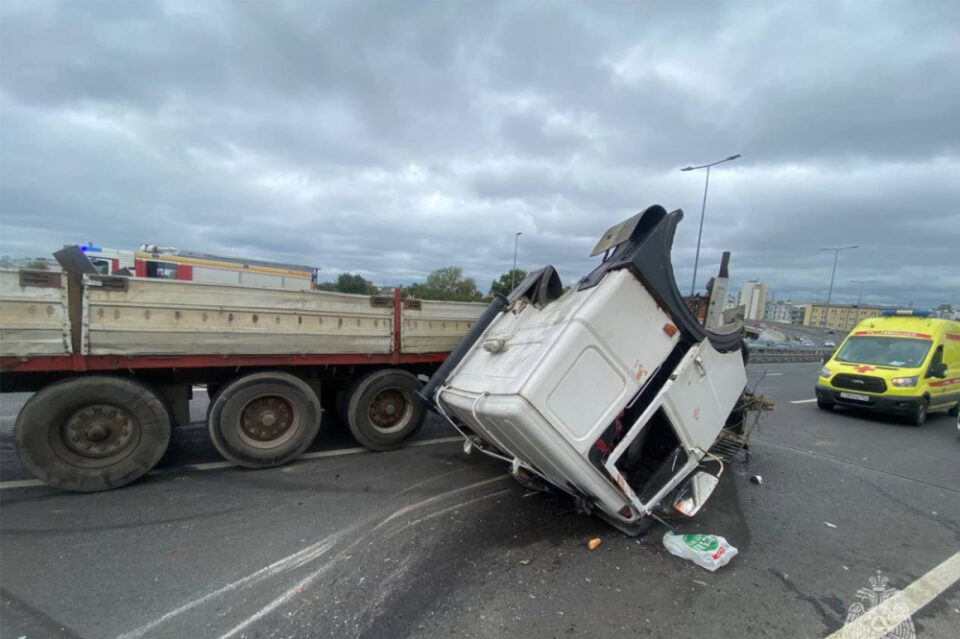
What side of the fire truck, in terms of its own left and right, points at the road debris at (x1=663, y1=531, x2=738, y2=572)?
left

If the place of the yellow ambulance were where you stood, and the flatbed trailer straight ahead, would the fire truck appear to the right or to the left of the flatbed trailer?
right

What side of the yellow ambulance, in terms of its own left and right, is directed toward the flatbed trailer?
front

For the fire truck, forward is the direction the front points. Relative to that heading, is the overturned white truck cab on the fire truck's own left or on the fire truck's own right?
on the fire truck's own left

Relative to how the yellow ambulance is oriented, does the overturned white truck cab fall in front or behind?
in front

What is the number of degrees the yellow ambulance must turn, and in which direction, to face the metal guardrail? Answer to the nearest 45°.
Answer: approximately 135° to its right

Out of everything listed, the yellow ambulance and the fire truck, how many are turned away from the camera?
0

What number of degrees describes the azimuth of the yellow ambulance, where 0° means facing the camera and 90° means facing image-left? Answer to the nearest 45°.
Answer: approximately 45°

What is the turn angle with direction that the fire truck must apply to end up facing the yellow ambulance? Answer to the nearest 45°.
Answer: approximately 135° to its left

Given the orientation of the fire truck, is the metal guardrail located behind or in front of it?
behind

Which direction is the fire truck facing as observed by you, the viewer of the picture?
facing to the left of the viewer
